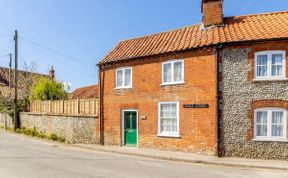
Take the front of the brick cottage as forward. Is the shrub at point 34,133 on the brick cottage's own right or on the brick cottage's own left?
on the brick cottage's own right

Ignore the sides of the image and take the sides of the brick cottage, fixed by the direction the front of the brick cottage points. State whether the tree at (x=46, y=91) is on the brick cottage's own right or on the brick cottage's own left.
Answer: on the brick cottage's own right

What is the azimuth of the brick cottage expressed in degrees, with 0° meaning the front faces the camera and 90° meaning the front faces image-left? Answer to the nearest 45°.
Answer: approximately 45°

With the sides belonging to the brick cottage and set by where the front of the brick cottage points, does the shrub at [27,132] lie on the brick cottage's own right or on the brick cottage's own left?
on the brick cottage's own right

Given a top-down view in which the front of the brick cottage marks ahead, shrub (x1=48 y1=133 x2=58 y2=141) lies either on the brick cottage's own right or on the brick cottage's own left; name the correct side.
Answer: on the brick cottage's own right

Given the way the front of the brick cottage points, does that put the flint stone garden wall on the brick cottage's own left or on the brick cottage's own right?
on the brick cottage's own right
